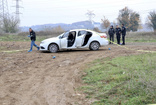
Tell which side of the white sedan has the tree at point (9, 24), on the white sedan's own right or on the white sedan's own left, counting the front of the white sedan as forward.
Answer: on the white sedan's own right
